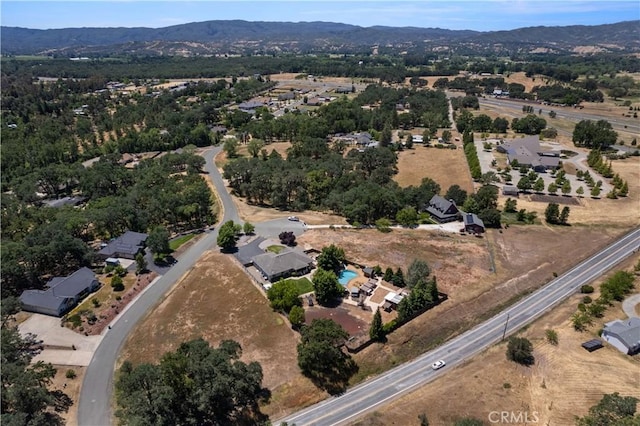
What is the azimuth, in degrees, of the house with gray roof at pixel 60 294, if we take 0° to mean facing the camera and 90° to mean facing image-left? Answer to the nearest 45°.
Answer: approximately 315°

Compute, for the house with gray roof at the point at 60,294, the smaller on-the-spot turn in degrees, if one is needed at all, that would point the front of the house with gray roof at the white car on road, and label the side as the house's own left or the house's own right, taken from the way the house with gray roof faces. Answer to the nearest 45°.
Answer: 0° — it already faces it

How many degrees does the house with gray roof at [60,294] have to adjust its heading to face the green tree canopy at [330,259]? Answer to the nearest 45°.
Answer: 0° — it already faces it

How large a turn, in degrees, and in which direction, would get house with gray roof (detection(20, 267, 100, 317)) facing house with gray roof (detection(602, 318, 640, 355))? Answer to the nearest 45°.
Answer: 0° — it already faces it

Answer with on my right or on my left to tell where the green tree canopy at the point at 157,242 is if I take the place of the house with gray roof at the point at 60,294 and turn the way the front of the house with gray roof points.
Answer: on my left

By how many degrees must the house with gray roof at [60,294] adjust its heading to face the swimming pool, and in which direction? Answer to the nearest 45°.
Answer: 0° — it already faces it

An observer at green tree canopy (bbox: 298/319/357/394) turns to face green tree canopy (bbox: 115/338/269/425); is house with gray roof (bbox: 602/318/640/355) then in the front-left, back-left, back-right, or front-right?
back-left

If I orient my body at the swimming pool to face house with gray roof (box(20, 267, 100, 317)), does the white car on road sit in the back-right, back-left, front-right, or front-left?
back-left

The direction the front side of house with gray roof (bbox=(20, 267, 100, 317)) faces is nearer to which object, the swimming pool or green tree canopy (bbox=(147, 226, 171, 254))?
the swimming pool
